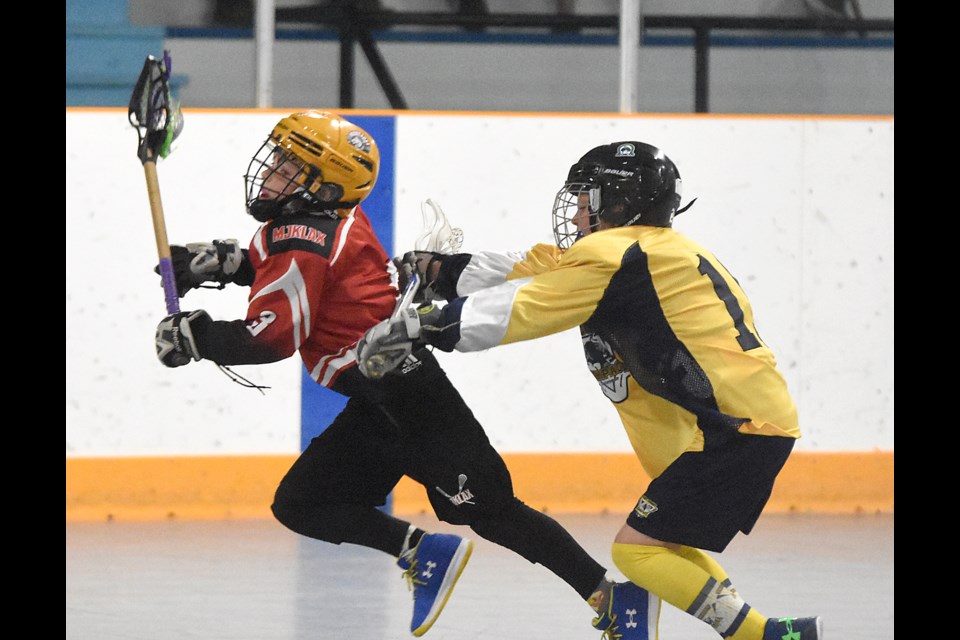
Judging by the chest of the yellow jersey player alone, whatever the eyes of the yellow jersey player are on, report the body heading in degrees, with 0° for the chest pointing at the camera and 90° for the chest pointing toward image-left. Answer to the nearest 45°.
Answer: approximately 90°

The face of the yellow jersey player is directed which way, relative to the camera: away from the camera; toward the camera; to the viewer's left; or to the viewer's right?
to the viewer's left
